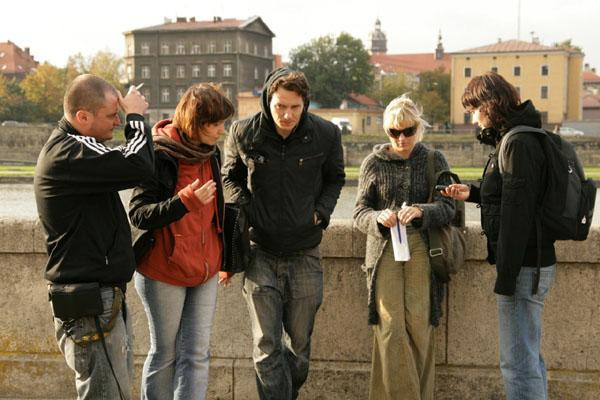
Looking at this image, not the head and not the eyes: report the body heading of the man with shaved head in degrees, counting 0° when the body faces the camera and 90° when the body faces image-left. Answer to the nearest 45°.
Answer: approximately 270°

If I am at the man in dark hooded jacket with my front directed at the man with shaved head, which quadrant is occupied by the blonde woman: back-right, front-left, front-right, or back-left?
back-left

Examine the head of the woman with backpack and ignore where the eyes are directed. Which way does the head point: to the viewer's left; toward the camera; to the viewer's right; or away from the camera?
to the viewer's left

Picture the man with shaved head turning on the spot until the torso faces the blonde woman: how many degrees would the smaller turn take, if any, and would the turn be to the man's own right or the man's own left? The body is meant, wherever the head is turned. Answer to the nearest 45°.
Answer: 0° — they already face them

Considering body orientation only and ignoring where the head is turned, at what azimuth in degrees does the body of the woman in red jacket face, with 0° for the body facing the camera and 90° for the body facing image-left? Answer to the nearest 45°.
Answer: approximately 315°

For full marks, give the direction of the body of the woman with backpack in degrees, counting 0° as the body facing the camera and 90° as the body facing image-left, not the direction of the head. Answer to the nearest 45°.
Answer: approximately 90°

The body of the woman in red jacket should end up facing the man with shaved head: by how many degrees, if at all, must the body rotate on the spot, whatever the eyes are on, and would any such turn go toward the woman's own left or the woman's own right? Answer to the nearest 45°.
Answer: approximately 90° to the woman's own right

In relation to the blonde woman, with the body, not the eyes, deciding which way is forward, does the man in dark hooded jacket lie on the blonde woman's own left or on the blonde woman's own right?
on the blonde woman's own right
